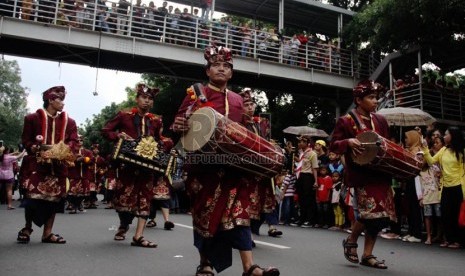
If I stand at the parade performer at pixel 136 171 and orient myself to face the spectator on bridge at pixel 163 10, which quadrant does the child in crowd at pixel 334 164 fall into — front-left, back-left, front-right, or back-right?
front-right

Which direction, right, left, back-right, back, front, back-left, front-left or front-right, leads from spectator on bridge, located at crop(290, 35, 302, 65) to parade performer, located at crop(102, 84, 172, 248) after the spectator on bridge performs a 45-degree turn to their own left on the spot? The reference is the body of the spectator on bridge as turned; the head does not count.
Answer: front-right

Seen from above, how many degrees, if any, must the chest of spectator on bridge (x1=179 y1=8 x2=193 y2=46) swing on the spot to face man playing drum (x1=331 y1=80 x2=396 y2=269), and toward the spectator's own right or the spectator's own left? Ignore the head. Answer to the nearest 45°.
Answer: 0° — they already face them

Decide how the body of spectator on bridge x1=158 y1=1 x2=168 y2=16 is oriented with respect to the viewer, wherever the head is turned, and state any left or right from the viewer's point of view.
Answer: facing the viewer

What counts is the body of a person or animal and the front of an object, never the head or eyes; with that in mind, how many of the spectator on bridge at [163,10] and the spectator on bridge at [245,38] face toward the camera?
2

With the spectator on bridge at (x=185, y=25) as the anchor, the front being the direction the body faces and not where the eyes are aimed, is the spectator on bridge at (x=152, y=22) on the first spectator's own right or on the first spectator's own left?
on the first spectator's own right

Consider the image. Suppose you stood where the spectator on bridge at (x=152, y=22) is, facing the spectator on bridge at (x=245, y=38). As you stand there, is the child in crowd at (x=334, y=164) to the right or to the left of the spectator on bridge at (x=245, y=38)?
right

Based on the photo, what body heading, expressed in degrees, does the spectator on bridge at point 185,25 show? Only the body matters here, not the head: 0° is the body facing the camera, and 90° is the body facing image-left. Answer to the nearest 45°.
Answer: approximately 0°

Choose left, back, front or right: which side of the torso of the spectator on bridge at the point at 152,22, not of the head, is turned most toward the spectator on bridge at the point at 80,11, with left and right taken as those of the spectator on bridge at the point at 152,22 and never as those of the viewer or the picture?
right

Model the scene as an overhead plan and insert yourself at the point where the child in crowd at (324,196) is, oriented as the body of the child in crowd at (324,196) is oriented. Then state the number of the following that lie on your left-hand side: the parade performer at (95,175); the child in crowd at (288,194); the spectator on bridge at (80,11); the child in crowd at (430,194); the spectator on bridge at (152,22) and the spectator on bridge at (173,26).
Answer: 1

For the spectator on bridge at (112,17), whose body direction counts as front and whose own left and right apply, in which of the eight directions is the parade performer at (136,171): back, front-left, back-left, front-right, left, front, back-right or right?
front

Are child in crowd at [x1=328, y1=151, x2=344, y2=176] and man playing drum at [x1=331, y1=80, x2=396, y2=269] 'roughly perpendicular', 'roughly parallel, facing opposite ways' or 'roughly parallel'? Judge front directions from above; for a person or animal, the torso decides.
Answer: roughly perpendicular

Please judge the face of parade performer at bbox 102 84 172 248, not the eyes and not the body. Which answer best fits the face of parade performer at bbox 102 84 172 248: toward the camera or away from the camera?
toward the camera

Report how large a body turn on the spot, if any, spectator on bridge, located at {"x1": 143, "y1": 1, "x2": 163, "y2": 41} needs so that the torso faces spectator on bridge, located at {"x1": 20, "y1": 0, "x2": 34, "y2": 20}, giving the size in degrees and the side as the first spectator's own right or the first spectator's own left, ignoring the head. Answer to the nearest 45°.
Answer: approximately 90° to the first spectator's own right

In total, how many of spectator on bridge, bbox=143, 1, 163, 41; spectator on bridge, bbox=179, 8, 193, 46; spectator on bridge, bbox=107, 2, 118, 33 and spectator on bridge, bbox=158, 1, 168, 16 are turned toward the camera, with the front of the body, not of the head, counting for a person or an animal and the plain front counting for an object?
4

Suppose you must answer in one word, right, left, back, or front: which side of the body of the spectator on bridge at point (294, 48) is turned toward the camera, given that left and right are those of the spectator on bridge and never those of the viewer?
front
